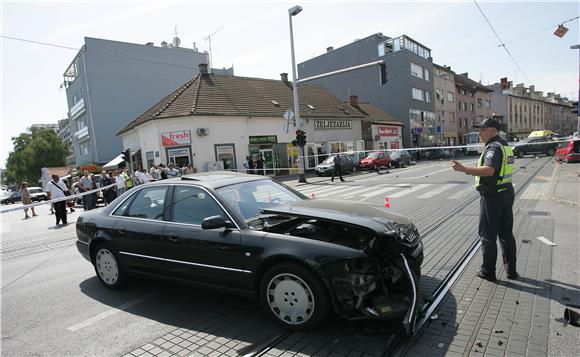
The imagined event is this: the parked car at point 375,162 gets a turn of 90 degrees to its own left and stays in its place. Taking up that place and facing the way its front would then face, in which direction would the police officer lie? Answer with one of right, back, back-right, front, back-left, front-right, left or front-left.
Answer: front-right

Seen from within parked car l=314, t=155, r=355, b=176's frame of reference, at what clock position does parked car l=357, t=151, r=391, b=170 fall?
parked car l=357, t=151, r=391, b=170 is roughly at 6 o'clock from parked car l=314, t=155, r=355, b=176.

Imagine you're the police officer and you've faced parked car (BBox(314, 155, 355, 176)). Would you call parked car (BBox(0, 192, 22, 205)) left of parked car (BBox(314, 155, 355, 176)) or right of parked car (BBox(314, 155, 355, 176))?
left

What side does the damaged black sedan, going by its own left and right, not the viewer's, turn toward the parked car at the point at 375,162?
left

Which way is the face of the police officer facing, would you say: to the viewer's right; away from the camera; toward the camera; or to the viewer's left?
to the viewer's left

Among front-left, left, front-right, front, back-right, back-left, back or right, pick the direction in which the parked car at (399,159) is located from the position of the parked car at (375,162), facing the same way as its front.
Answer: back

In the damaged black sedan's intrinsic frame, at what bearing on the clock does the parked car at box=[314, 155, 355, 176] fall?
The parked car is roughly at 8 o'clock from the damaged black sedan.

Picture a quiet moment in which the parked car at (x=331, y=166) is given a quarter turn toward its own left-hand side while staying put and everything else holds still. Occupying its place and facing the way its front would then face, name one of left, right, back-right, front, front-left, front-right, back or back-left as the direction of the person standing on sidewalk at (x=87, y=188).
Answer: right

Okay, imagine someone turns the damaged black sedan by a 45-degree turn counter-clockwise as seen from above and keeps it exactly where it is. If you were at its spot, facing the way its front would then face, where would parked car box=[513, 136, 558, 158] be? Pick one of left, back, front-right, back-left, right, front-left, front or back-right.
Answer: front-left

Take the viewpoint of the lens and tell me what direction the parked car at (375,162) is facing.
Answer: facing the viewer and to the left of the viewer

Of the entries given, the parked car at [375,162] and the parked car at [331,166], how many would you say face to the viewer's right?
0

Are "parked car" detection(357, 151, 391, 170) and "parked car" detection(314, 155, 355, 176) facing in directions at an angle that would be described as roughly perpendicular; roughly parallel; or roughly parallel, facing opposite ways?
roughly parallel

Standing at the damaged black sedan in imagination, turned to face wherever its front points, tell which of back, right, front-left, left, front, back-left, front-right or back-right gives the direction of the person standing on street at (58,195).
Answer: back

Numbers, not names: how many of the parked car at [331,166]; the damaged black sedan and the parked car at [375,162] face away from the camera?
0

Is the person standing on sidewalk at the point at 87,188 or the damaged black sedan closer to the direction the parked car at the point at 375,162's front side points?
the person standing on sidewalk

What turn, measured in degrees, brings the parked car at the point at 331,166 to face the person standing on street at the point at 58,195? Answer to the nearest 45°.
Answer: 0° — it already faces them
